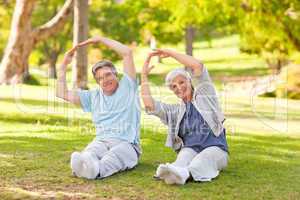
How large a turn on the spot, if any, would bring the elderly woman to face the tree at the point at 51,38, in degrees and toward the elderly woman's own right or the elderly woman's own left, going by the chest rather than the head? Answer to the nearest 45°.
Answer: approximately 135° to the elderly woman's own right

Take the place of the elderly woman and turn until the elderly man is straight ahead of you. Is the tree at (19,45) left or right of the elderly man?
right

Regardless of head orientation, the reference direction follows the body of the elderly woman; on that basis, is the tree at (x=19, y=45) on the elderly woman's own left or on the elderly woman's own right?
on the elderly woman's own right

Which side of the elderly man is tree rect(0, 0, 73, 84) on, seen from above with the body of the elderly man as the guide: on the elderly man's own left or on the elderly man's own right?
on the elderly man's own right

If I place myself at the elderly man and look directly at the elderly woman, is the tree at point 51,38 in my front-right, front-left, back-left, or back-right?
back-left

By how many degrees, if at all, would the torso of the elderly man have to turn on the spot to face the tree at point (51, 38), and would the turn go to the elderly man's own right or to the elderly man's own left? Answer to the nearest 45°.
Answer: approximately 135° to the elderly man's own right

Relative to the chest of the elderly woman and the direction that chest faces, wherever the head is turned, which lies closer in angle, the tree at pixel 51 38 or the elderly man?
the elderly man

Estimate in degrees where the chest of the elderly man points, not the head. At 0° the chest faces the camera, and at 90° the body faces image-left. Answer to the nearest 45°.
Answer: approximately 45°

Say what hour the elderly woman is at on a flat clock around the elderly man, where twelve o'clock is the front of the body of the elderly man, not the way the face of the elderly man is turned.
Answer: The elderly woman is roughly at 8 o'clock from the elderly man.

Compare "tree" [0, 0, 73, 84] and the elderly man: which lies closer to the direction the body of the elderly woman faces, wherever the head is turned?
the elderly man
